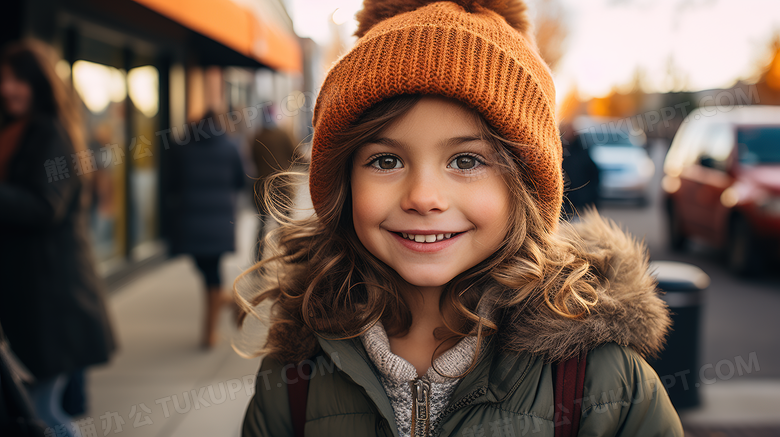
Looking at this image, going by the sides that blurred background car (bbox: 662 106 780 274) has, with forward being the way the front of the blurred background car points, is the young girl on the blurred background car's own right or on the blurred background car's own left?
on the blurred background car's own right

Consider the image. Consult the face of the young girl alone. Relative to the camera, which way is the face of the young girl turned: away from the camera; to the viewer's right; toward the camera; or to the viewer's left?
toward the camera

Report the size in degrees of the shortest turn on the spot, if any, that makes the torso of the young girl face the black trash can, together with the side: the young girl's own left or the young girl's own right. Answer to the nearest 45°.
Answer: approximately 135° to the young girl's own left

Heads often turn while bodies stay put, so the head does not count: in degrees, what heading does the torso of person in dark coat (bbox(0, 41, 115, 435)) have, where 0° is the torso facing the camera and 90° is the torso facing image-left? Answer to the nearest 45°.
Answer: approximately 45°

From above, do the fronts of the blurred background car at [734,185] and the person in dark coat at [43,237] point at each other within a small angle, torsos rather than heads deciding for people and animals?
no

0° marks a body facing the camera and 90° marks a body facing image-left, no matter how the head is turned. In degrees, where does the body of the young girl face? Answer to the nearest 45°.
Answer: approximately 0°

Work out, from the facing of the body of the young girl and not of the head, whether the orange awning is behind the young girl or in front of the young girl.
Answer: behind

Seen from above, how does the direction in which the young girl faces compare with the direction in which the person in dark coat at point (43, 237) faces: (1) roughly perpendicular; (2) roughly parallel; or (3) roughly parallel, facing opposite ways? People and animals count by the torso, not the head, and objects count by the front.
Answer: roughly parallel

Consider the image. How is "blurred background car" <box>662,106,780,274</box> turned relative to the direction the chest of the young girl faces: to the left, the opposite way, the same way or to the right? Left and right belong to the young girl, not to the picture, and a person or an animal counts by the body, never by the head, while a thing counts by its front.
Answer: the same way

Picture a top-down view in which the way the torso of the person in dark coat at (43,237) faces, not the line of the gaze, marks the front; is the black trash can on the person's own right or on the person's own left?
on the person's own left

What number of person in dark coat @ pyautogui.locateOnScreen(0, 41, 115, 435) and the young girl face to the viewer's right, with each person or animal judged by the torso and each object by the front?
0

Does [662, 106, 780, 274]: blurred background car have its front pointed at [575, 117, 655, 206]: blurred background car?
no

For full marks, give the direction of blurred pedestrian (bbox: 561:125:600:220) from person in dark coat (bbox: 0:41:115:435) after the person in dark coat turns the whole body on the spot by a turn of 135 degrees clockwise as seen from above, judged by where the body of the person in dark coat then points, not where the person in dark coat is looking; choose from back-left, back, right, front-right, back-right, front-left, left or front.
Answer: right

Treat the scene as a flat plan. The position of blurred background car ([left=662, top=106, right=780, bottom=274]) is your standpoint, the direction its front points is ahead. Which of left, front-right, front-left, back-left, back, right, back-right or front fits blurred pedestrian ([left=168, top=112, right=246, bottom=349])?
right

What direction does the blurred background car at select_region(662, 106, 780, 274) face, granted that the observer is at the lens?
facing the viewer and to the right of the viewer

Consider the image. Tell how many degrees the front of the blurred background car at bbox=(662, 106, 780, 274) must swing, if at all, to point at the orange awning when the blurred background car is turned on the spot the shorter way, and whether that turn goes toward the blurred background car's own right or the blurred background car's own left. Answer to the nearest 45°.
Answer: approximately 135° to the blurred background car's own right

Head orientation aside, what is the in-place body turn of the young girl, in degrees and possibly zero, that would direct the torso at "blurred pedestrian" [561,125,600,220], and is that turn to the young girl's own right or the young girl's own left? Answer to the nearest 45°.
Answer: approximately 180°

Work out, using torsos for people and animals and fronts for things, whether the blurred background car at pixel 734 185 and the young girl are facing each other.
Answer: no
